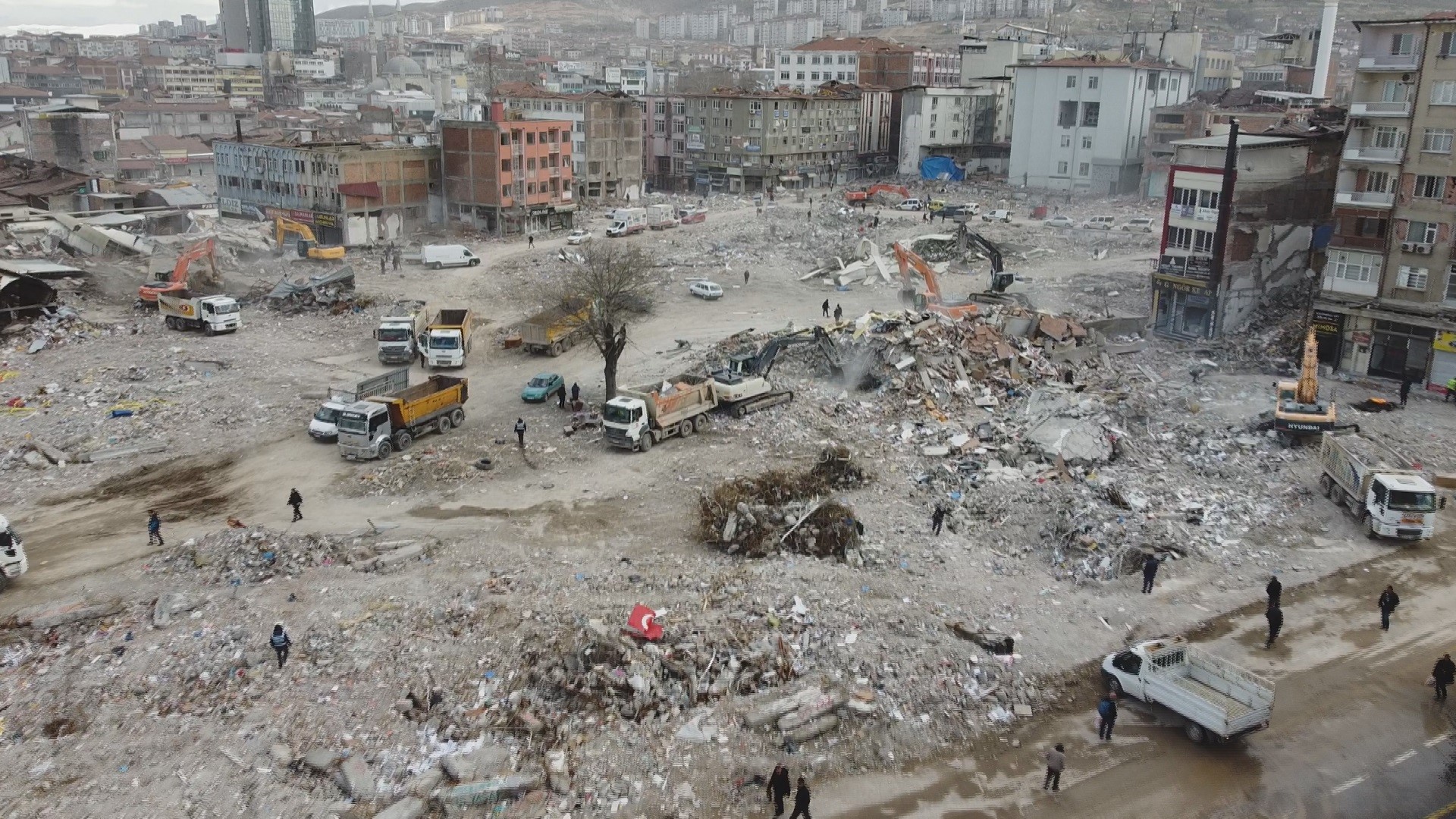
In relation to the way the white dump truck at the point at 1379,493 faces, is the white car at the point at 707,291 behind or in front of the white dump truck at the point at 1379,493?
behind

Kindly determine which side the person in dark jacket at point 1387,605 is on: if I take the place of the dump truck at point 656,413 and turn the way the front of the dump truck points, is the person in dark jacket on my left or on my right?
on my left

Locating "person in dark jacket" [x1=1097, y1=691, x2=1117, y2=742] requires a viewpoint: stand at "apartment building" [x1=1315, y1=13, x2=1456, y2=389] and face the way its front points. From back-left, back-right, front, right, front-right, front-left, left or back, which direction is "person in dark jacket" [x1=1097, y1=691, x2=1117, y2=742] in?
front-left

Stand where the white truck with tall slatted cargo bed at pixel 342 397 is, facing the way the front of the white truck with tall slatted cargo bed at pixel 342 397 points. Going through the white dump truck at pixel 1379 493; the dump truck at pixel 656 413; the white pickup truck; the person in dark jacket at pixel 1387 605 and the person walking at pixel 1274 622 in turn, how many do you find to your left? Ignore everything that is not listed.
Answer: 5

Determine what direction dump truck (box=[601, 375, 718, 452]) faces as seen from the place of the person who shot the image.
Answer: facing the viewer and to the left of the viewer

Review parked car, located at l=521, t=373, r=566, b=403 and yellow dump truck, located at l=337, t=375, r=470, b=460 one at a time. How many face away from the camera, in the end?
0

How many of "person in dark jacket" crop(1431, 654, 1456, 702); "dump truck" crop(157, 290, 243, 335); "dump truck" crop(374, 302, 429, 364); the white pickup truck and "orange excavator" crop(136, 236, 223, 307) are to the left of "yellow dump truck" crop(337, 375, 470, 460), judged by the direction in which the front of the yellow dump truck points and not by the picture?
2

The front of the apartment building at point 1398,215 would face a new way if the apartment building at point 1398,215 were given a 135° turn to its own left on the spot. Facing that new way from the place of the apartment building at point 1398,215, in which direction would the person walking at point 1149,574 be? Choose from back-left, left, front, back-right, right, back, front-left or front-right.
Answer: right

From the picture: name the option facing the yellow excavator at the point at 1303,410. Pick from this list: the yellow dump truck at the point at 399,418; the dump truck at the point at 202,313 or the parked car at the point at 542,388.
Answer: the dump truck

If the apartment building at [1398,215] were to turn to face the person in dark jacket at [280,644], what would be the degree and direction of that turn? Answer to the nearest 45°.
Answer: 0° — it already faces them

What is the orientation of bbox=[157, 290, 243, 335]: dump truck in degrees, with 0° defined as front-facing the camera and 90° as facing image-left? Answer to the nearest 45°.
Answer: approximately 315°

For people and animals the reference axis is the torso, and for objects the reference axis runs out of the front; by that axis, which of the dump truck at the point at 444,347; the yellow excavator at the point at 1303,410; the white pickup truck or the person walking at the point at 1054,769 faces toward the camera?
the dump truck

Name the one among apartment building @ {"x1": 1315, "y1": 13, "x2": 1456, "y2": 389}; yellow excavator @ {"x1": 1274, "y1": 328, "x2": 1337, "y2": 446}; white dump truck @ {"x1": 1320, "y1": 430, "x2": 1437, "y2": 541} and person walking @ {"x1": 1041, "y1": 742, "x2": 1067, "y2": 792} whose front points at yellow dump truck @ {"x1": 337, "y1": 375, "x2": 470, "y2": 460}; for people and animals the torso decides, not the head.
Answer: the apartment building

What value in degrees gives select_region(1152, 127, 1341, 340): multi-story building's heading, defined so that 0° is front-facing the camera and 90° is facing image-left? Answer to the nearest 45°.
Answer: approximately 45°

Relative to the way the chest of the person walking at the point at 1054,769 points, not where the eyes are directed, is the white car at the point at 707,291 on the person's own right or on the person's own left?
on the person's own left
